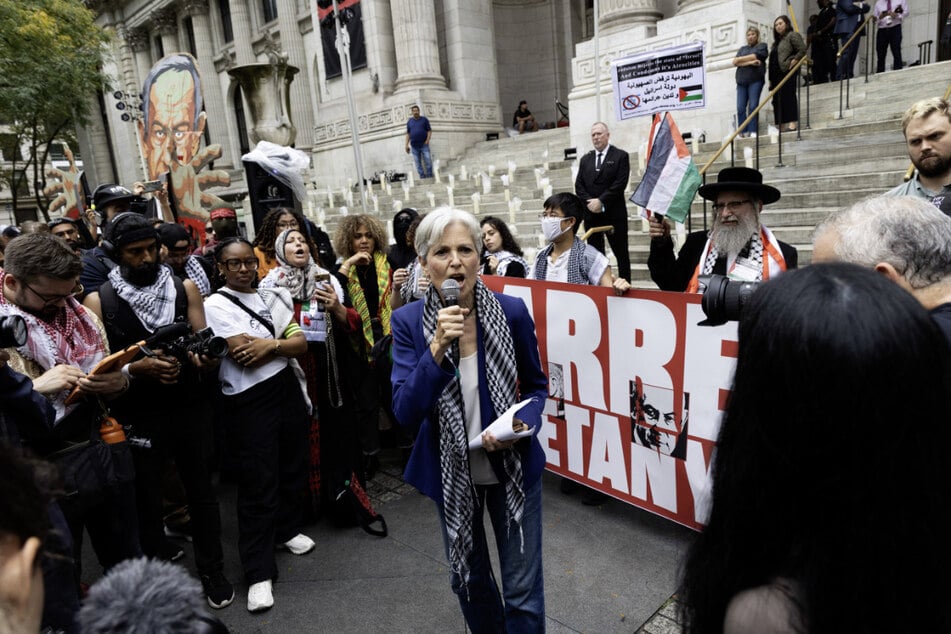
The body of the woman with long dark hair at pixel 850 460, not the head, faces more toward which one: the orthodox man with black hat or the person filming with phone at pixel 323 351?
the orthodox man with black hat

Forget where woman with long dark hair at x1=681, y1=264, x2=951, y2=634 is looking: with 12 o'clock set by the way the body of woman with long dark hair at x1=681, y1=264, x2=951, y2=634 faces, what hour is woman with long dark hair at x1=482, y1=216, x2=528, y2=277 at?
woman with long dark hair at x1=482, y1=216, x2=528, y2=277 is roughly at 11 o'clock from woman with long dark hair at x1=681, y1=264, x2=951, y2=634.

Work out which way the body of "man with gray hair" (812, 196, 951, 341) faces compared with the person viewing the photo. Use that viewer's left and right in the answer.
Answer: facing away from the viewer and to the left of the viewer

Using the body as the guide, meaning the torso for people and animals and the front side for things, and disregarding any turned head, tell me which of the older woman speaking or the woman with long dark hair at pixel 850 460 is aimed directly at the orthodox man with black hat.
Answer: the woman with long dark hair

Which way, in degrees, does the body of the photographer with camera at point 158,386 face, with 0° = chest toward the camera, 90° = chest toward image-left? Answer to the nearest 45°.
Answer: approximately 315°

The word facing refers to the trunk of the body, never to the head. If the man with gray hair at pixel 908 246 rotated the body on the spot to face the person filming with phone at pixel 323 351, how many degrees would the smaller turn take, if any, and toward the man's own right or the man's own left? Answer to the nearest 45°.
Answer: approximately 45° to the man's own left

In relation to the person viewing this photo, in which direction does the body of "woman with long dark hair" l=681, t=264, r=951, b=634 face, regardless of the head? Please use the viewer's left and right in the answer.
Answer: facing away from the viewer
